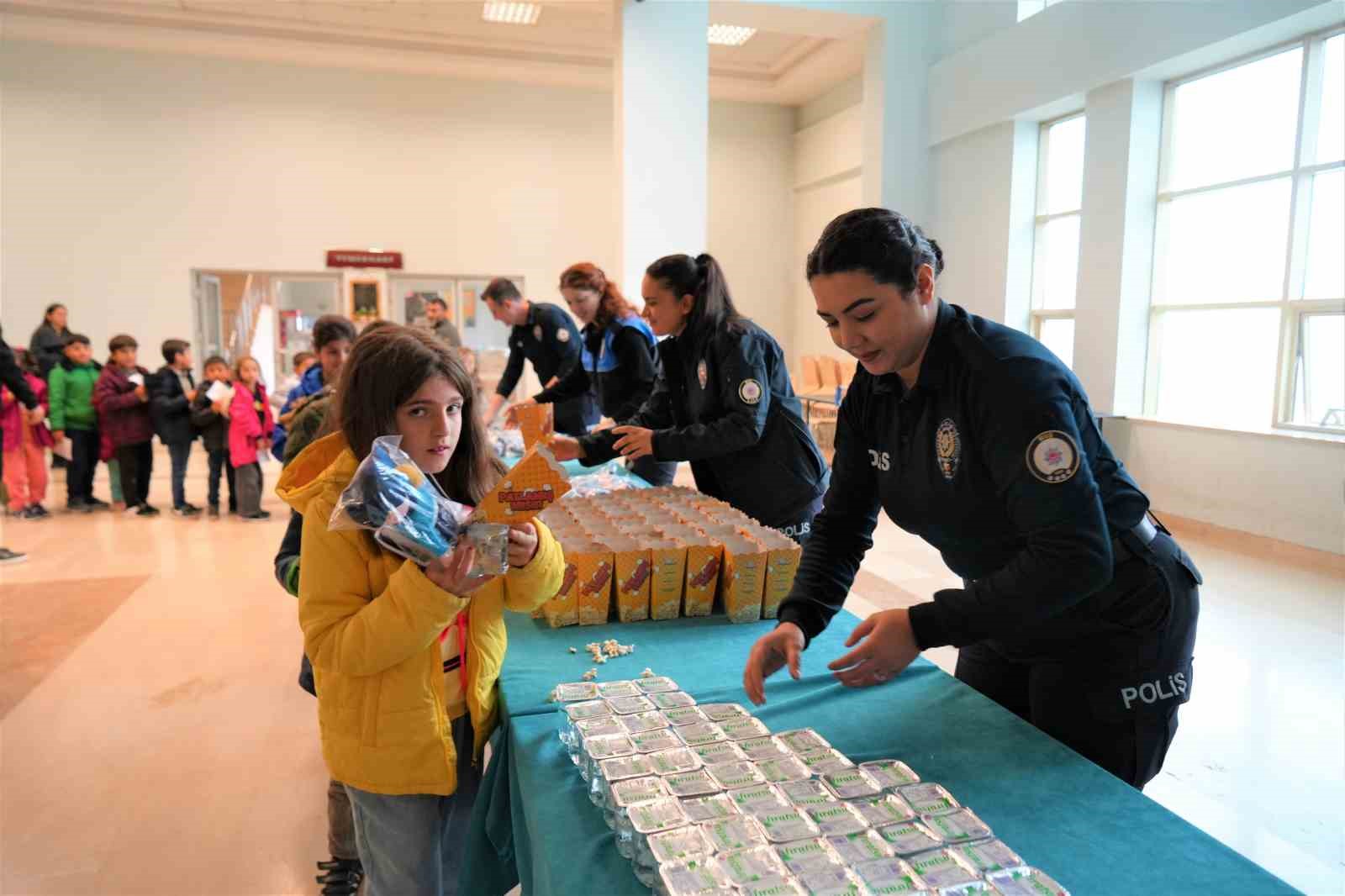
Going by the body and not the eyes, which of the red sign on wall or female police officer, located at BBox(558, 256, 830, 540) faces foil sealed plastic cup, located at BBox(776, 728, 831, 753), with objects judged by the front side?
the red sign on wall

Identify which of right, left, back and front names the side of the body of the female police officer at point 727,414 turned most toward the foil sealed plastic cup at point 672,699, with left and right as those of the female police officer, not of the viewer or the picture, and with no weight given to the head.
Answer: left

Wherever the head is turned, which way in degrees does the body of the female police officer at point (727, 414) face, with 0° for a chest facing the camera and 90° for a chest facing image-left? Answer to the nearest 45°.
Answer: approximately 90°

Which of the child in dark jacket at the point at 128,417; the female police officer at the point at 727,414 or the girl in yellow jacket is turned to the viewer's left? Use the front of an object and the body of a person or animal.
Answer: the female police officer

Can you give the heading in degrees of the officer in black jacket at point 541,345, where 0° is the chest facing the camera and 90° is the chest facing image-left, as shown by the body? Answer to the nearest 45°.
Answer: approximately 45°

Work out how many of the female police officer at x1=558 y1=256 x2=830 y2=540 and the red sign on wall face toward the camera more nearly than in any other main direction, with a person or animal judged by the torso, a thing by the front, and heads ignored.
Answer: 1

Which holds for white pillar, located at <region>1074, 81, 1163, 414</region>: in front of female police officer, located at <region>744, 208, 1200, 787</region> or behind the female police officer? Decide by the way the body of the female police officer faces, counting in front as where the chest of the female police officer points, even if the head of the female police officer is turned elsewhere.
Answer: behind

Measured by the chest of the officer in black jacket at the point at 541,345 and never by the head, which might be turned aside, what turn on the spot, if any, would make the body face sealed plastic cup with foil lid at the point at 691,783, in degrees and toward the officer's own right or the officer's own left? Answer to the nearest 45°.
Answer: approximately 45° to the officer's own left

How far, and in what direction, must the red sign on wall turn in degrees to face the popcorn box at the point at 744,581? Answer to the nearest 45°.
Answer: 0° — it already faces it

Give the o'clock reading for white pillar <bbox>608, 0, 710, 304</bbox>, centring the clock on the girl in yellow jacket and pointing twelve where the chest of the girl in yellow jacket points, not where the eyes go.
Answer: The white pillar is roughly at 8 o'clock from the girl in yellow jacket.
